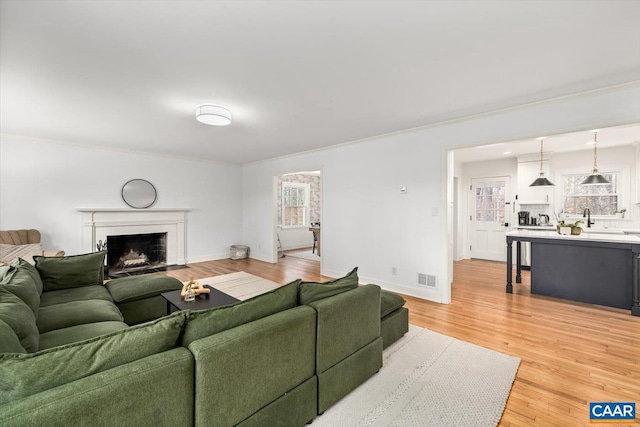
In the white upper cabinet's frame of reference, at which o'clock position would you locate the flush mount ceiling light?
The flush mount ceiling light is roughly at 1 o'clock from the white upper cabinet.

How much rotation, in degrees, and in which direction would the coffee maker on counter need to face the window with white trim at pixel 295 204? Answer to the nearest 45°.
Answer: approximately 90° to its right

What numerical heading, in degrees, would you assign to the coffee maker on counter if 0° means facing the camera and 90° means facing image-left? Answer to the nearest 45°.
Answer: approximately 0°

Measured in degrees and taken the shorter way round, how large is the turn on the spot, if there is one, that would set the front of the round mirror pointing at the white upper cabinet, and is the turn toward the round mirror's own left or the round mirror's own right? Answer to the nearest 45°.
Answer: approximately 45° to the round mirror's own left

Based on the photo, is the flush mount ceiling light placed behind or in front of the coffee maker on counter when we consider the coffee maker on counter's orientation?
in front

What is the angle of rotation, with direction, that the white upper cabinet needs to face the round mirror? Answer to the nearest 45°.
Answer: approximately 45° to its right

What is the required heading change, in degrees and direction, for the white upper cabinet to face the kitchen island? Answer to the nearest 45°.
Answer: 0° — it already faces it

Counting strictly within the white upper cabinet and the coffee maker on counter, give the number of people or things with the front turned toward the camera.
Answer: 2

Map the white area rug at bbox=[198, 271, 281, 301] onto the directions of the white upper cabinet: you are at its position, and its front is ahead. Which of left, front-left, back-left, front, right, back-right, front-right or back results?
front-right

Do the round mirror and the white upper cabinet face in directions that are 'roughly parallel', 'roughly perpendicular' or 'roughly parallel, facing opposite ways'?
roughly perpendicular

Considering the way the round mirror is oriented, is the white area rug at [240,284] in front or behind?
in front
